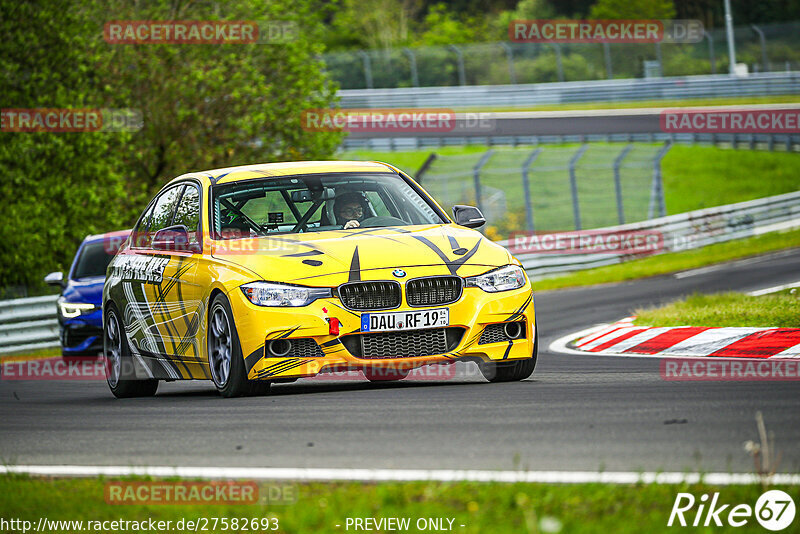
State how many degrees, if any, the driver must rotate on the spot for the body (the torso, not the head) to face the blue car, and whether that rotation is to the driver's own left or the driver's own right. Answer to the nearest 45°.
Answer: approximately 180°

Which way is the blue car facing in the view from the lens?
facing the viewer

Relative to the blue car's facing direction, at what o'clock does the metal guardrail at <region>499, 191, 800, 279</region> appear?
The metal guardrail is roughly at 8 o'clock from the blue car.

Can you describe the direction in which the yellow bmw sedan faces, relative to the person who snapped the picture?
facing the viewer and to the right of the viewer

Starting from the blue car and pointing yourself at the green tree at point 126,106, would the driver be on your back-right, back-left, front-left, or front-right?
back-right

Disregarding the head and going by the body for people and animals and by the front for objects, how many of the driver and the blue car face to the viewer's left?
0

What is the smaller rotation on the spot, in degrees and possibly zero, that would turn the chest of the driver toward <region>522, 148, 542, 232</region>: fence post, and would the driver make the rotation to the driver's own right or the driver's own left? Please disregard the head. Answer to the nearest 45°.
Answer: approximately 135° to the driver's own left

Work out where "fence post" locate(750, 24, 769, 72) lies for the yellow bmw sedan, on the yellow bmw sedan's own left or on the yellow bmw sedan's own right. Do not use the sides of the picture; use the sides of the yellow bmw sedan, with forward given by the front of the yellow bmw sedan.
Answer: on the yellow bmw sedan's own left

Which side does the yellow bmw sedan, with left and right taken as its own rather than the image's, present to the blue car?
back

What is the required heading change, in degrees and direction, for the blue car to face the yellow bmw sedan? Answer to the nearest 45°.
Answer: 0° — it already faces it

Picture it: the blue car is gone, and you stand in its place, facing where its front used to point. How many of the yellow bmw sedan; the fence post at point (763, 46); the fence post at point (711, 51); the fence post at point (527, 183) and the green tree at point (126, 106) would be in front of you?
1
